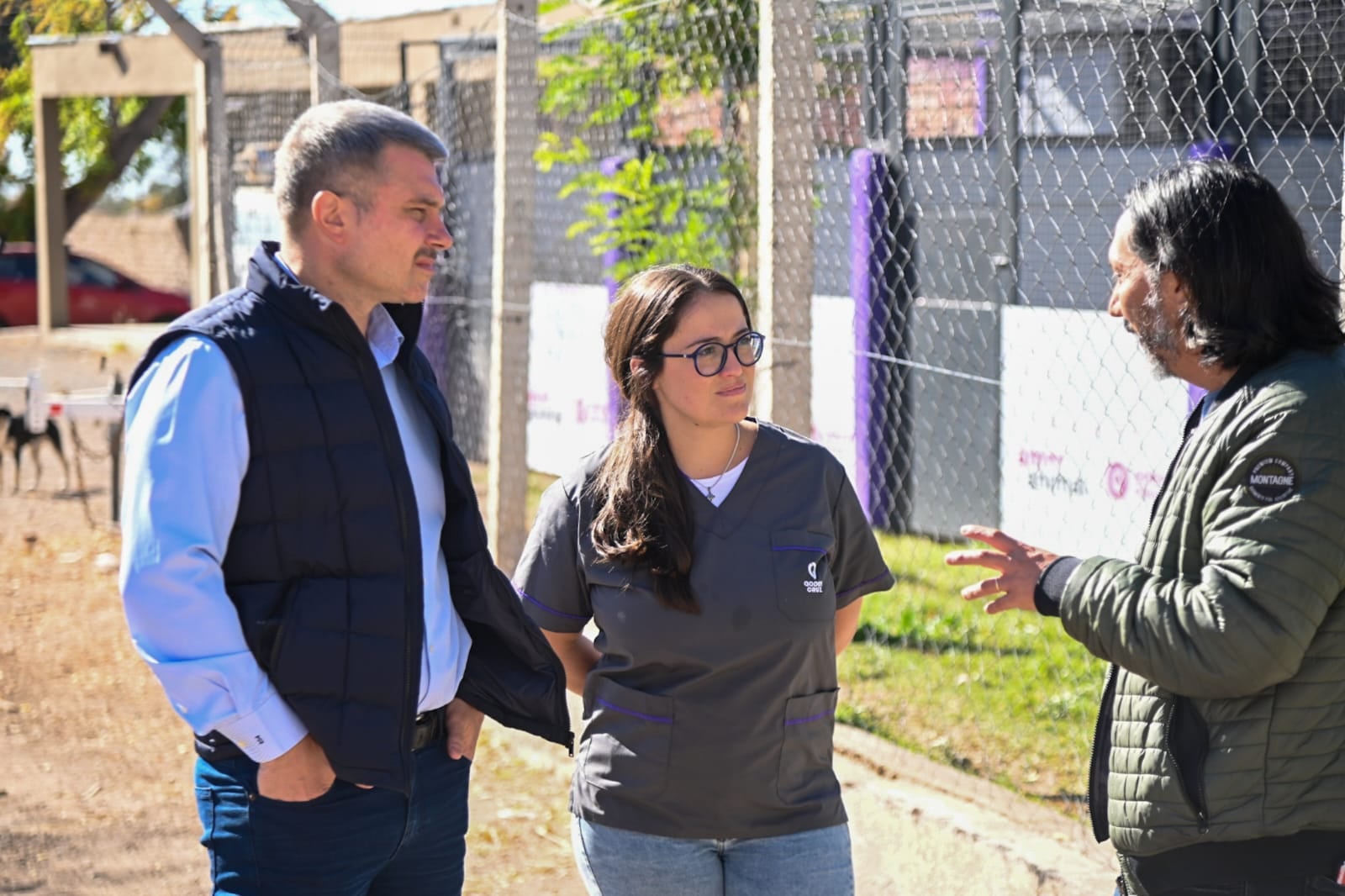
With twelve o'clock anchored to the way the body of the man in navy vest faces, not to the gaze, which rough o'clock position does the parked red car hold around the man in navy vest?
The parked red car is roughly at 7 o'clock from the man in navy vest.

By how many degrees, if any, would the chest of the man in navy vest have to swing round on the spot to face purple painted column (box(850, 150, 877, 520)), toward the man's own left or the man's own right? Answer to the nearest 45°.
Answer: approximately 90° to the man's own left

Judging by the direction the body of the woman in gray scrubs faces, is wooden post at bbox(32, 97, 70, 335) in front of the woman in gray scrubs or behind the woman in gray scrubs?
behind

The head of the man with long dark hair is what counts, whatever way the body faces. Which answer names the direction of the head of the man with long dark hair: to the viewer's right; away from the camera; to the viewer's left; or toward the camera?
to the viewer's left

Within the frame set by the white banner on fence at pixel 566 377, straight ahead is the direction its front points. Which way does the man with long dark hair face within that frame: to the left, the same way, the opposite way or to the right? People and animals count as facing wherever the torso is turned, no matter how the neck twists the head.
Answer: to the right

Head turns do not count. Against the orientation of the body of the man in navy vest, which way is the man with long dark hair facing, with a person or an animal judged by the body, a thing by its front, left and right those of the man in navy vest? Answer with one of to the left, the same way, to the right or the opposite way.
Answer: the opposite way

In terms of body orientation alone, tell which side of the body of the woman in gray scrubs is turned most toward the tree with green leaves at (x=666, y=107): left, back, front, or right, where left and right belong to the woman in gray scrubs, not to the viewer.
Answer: back

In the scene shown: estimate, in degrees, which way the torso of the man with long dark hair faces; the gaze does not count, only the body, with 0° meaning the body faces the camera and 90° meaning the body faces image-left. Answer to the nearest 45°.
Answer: approximately 90°

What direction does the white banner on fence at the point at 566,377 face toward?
toward the camera

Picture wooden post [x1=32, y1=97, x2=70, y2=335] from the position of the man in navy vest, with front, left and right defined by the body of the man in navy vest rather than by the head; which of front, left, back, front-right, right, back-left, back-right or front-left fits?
back-left

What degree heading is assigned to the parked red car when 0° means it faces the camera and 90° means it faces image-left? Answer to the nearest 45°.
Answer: approximately 270°

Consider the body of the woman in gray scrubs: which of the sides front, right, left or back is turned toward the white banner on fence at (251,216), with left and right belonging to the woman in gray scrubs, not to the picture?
back

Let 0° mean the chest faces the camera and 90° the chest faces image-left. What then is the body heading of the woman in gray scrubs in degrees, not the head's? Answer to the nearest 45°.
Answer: approximately 0°
